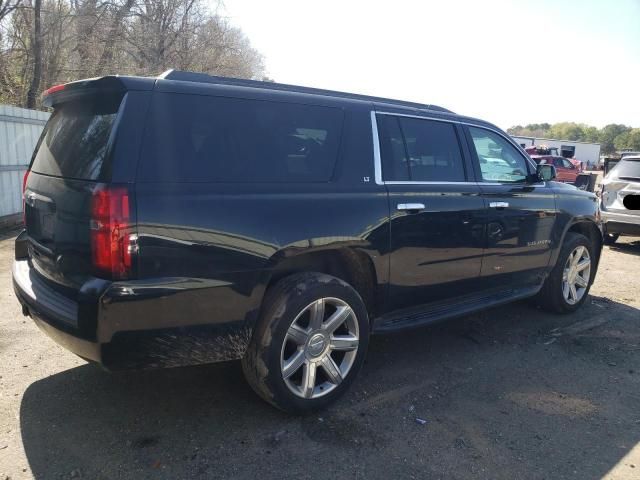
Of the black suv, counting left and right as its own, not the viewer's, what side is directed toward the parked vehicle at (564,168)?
front

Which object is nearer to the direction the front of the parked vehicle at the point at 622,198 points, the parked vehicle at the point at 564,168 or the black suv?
the parked vehicle

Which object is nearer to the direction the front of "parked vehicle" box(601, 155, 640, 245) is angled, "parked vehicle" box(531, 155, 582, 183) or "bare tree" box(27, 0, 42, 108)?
the parked vehicle

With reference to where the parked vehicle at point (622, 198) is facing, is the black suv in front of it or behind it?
behind

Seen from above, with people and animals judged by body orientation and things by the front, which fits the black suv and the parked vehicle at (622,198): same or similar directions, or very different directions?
same or similar directions

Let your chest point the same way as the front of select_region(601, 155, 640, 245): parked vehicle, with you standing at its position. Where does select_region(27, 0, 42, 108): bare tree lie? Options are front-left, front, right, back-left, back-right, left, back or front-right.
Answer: left

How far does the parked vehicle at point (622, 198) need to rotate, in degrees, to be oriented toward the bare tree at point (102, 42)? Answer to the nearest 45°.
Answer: approximately 90° to its left

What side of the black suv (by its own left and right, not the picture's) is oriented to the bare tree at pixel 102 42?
left

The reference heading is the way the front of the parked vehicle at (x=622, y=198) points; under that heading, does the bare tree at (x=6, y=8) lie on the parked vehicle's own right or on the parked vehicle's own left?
on the parked vehicle's own left

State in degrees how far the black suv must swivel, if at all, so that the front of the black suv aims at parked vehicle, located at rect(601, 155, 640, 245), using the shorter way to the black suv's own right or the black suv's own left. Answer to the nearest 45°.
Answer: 0° — it already faces it

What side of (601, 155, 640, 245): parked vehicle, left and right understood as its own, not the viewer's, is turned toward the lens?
back

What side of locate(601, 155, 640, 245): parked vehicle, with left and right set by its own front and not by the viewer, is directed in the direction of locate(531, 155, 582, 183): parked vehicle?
front

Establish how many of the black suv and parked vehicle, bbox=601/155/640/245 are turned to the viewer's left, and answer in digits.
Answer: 0

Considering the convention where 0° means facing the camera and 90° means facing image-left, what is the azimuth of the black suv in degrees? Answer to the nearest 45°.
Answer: approximately 225°
